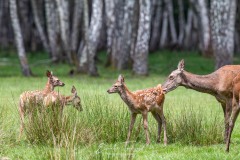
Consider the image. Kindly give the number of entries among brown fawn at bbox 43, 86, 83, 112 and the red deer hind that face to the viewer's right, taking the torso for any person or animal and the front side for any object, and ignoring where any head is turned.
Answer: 1

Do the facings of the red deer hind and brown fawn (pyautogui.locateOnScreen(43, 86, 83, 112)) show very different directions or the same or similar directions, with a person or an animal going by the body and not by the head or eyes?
very different directions

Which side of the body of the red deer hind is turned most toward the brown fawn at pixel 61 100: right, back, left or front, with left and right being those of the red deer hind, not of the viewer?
front

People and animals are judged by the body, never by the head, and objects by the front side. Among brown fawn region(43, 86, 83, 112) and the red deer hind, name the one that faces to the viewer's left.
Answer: the red deer hind

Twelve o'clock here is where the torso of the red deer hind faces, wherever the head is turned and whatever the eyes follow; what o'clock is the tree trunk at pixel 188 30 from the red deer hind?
The tree trunk is roughly at 3 o'clock from the red deer hind.

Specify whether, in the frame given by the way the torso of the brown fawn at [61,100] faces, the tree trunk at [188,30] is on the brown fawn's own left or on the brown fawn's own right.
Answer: on the brown fawn's own left

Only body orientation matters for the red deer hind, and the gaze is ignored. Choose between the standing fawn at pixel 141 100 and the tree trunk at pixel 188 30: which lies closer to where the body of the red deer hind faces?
the standing fawn

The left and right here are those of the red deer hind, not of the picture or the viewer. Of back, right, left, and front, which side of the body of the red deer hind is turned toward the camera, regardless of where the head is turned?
left

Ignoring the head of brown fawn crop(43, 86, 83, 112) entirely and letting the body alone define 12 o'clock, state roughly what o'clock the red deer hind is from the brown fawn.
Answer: The red deer hind is roughly at 12 o'clock from the brown fawn.

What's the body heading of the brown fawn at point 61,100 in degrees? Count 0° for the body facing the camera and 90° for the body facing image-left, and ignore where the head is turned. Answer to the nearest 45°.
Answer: approximately 270°

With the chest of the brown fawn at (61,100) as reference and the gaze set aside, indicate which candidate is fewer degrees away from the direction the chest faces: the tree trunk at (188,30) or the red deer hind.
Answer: the red deer hind

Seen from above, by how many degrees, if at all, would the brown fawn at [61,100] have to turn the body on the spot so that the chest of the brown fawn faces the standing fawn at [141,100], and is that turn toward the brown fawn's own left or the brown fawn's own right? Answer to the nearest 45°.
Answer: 0° — it already faces it

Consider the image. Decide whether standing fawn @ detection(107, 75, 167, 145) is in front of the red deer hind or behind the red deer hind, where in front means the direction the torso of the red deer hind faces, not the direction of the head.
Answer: in front

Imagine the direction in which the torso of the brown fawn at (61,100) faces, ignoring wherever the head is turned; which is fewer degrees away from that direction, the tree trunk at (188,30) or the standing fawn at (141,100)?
the standing fawn
